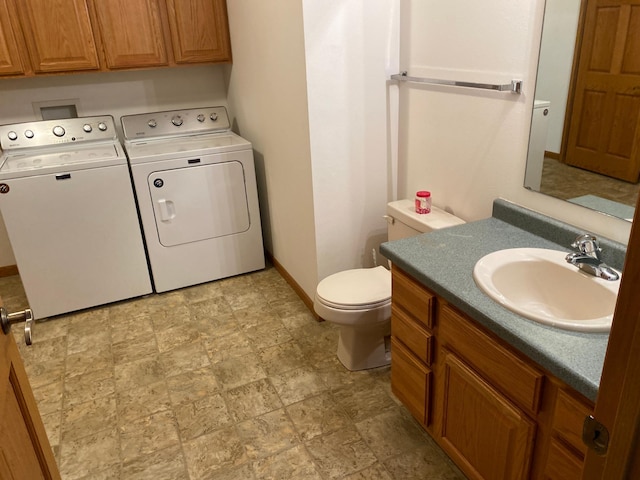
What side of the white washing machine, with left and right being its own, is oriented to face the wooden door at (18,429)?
front

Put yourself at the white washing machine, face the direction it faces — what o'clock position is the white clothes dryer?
The white clothes dryer is roughly at 9 o'clock from the white washing machine.

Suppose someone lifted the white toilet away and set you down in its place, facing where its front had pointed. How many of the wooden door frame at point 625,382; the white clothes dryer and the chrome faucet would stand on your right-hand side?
1

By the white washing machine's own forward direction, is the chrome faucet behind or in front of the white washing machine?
in front

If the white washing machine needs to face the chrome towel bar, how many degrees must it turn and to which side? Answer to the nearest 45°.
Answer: approximately 45° to its left

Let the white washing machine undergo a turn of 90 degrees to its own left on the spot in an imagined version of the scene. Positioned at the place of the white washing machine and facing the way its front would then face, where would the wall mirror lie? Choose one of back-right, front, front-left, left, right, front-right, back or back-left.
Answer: front-right

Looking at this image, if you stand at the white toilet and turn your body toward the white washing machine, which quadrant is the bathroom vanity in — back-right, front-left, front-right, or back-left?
back-left

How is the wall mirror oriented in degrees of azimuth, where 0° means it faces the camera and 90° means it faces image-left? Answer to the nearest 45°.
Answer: approximately 45°

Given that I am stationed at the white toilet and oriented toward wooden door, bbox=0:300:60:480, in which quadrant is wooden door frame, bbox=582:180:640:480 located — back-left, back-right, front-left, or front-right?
front-left

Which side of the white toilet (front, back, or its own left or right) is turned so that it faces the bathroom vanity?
left

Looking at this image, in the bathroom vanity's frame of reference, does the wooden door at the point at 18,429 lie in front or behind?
in front

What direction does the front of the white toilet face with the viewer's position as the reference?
facing the viewer and to the left of the viewer

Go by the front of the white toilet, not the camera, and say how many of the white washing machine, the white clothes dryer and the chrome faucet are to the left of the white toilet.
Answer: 1

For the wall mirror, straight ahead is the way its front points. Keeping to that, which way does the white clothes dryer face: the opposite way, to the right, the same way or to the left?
to the left

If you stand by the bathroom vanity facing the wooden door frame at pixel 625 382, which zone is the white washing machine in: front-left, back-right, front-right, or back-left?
back-right

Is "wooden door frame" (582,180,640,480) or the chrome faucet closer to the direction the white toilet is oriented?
the wooden door frame

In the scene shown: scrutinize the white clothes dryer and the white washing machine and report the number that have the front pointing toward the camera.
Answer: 2

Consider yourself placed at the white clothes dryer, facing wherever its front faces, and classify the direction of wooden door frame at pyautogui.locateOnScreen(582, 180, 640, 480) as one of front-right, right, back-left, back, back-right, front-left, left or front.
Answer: front

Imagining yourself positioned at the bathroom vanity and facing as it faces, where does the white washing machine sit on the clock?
The white washing machine is roughly at 2 o'clock from the bathroom vanity.

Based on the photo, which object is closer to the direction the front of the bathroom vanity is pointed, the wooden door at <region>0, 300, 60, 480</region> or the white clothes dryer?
the wooden door

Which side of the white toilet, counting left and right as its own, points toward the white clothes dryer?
right
